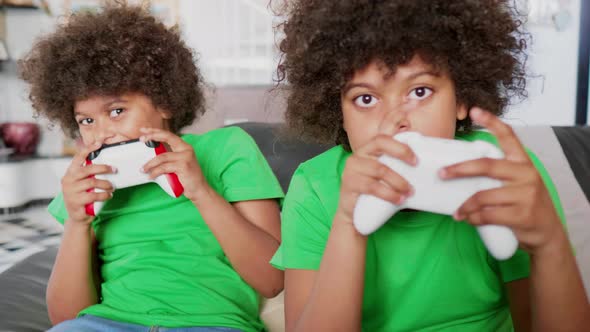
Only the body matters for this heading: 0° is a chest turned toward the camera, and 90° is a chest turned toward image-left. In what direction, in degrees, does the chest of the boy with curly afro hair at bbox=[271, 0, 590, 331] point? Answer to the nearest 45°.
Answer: approximately 0°

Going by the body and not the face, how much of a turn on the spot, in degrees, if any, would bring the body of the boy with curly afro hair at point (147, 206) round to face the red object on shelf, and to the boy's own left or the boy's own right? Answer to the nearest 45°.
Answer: approximately 135° to the boy's own right

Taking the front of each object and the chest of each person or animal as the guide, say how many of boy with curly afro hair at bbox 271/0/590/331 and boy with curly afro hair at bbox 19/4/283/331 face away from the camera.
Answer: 0

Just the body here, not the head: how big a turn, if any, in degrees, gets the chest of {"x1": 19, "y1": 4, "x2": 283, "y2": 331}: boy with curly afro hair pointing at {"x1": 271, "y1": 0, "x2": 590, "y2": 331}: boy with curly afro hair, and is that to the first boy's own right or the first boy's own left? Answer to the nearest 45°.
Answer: approximately 90° to the first boy's own left

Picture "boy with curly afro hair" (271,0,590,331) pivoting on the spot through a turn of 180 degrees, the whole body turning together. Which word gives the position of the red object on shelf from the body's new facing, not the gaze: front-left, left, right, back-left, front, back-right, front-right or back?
front-left

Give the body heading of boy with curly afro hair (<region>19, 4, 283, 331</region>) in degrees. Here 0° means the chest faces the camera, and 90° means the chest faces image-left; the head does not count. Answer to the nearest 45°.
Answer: approximately 45°

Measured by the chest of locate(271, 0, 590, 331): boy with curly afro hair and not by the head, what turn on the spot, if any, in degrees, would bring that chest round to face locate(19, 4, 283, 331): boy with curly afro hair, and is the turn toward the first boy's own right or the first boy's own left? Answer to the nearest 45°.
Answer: approximately 90° to the first boy's own right
